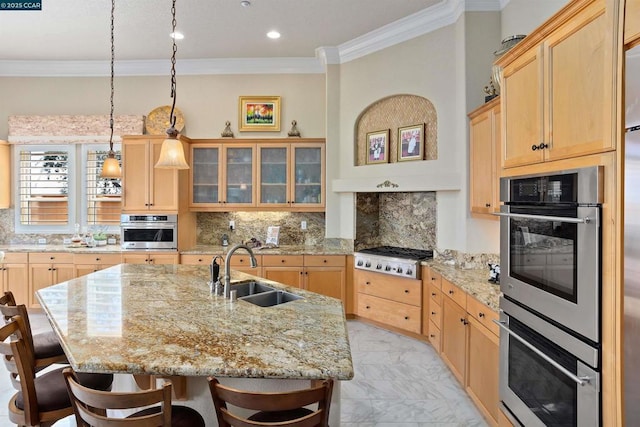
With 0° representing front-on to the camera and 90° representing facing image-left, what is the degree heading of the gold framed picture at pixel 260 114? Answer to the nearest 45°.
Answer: approximately 0°

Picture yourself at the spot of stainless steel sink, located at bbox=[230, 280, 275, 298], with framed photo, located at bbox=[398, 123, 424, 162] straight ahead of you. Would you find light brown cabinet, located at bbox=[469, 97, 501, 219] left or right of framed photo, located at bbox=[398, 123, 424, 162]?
right

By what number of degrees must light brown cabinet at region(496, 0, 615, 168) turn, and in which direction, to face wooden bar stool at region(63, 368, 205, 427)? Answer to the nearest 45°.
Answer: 0° — it already faces it

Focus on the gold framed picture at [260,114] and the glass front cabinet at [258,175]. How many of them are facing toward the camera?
2

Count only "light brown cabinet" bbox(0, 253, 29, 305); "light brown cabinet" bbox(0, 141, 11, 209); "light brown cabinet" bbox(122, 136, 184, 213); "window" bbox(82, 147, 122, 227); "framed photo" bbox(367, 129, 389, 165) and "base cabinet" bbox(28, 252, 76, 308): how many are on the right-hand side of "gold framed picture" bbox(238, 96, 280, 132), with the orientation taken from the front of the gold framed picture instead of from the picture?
5

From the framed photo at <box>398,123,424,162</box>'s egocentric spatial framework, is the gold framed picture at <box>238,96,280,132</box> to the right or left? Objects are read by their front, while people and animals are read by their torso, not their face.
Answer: on its right
